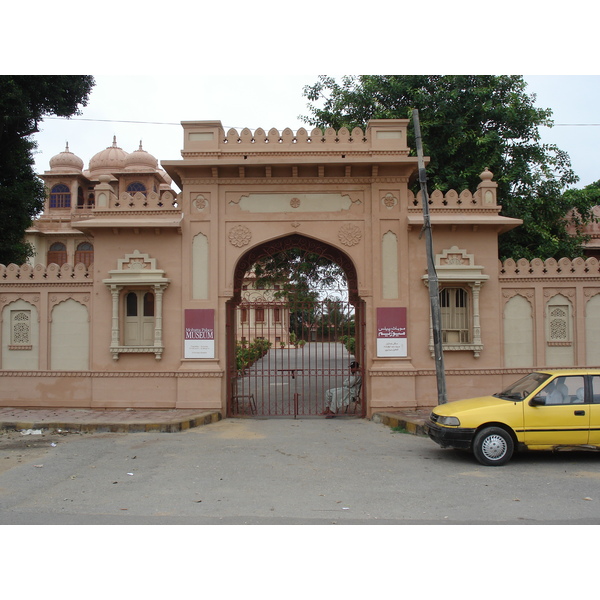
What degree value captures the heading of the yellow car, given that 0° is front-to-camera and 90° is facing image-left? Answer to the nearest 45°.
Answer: approximately 90°

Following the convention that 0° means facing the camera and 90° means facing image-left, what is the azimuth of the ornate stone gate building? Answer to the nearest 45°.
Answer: approximately 0°

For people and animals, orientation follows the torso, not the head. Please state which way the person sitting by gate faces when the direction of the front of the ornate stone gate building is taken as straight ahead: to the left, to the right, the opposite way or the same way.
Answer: to the right

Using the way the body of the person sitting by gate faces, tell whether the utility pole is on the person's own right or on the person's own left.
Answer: on the person's own left

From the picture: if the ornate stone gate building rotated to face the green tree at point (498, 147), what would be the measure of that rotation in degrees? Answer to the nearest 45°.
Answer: approximately 135° to its left

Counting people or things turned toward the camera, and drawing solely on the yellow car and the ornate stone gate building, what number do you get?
1

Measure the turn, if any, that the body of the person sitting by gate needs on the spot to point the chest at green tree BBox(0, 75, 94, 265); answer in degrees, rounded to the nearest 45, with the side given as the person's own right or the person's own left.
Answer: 0° — they already face it

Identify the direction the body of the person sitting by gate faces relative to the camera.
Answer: to the viewer's left

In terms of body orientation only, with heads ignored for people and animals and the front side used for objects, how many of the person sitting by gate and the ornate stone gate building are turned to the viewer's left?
1
